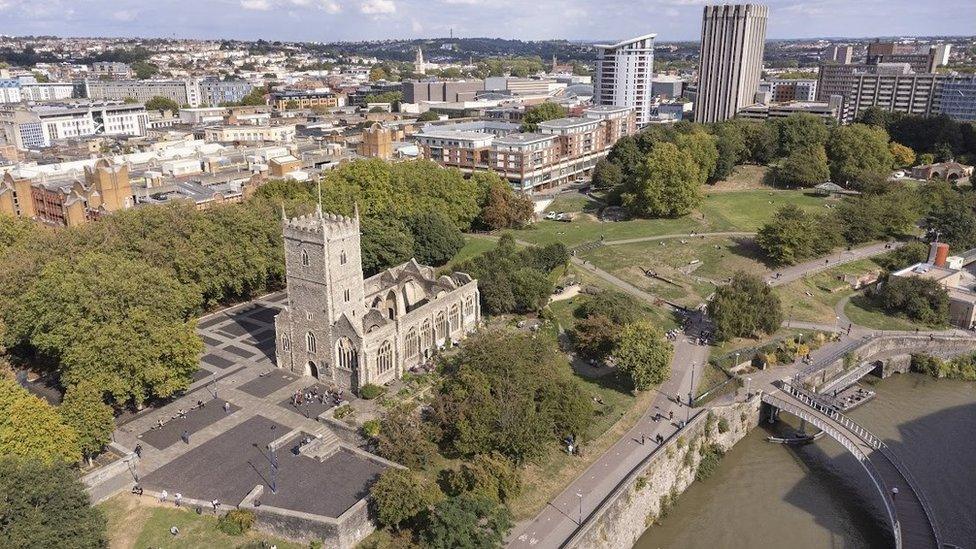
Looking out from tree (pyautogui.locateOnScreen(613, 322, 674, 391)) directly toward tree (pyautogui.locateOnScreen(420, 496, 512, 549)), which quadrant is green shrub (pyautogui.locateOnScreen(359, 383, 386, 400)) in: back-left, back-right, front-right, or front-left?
front-right

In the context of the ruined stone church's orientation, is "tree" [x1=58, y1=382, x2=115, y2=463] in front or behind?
in front

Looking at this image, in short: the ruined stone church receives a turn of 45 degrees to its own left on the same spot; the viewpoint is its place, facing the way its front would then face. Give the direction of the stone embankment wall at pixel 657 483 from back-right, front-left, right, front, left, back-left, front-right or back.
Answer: front-left

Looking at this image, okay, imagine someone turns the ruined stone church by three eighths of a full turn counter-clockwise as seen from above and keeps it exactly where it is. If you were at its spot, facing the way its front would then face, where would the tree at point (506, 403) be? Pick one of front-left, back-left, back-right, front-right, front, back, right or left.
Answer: front-right

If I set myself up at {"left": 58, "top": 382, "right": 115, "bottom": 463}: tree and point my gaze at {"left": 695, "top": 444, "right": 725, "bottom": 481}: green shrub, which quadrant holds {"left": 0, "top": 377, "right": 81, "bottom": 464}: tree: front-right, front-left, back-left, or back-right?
back-right

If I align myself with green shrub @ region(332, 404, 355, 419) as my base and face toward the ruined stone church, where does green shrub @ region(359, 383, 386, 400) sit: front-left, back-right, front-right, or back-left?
front-right

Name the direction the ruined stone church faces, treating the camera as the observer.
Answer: facing the viewer and to the left of the viewer

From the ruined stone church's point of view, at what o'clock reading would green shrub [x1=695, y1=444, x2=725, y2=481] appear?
The green shrub is roughly at 8 o'clock from the ruined stone church.

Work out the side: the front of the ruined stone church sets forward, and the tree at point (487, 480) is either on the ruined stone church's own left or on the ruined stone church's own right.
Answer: on the ruined stone church's own left

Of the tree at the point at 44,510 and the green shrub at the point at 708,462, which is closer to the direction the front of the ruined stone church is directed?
the tree

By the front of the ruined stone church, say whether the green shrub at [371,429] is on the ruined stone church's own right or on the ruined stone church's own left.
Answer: on the ruined stone church's own left

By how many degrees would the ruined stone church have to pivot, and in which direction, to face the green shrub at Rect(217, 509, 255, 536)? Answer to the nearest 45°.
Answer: approximately 45° to its left

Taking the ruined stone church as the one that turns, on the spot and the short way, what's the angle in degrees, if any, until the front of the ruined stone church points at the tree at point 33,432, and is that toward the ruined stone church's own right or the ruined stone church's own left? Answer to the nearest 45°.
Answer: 0° — it already faces it
